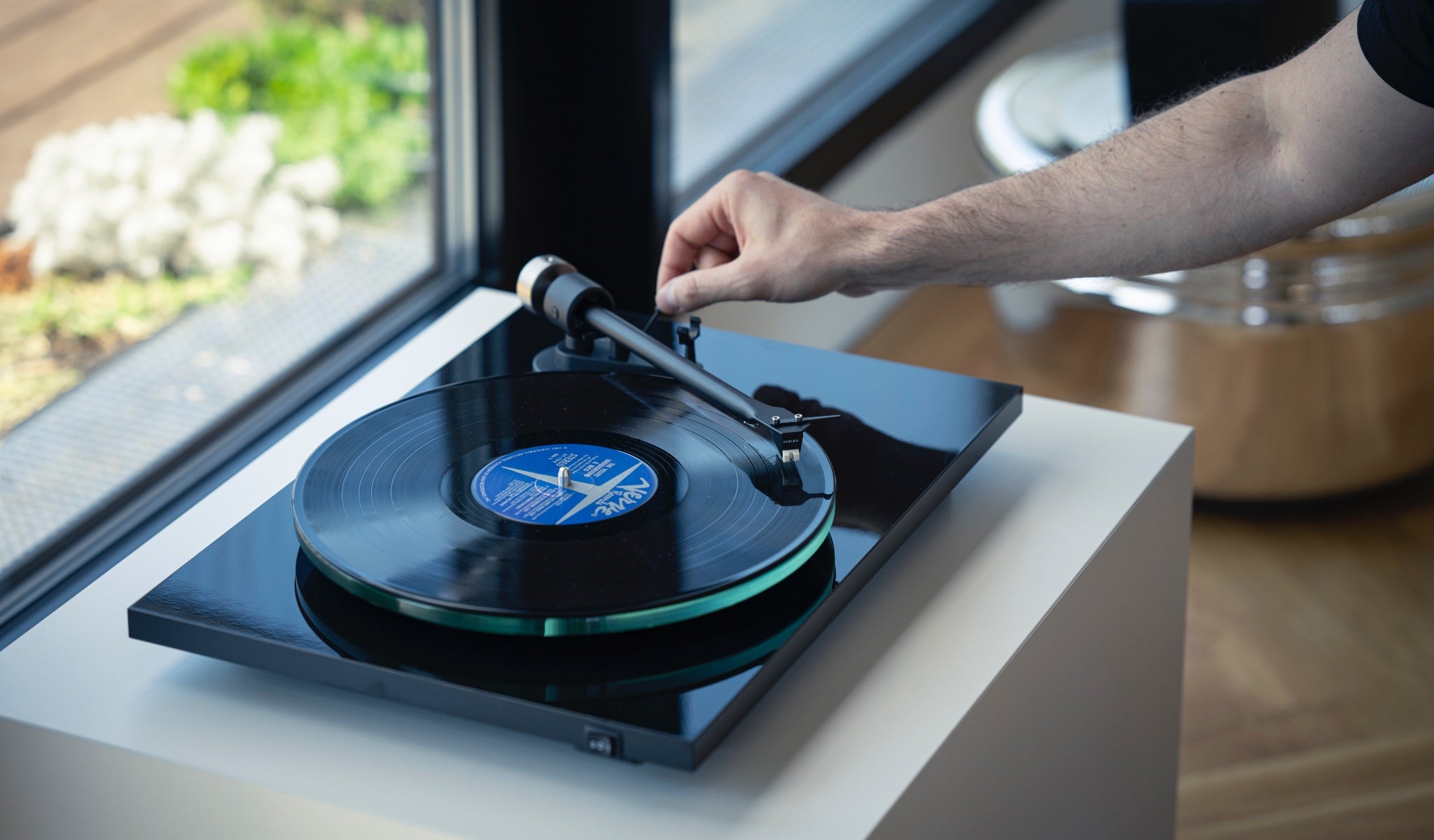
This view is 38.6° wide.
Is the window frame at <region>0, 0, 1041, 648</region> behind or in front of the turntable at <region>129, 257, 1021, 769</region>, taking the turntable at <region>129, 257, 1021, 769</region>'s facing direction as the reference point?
behind
